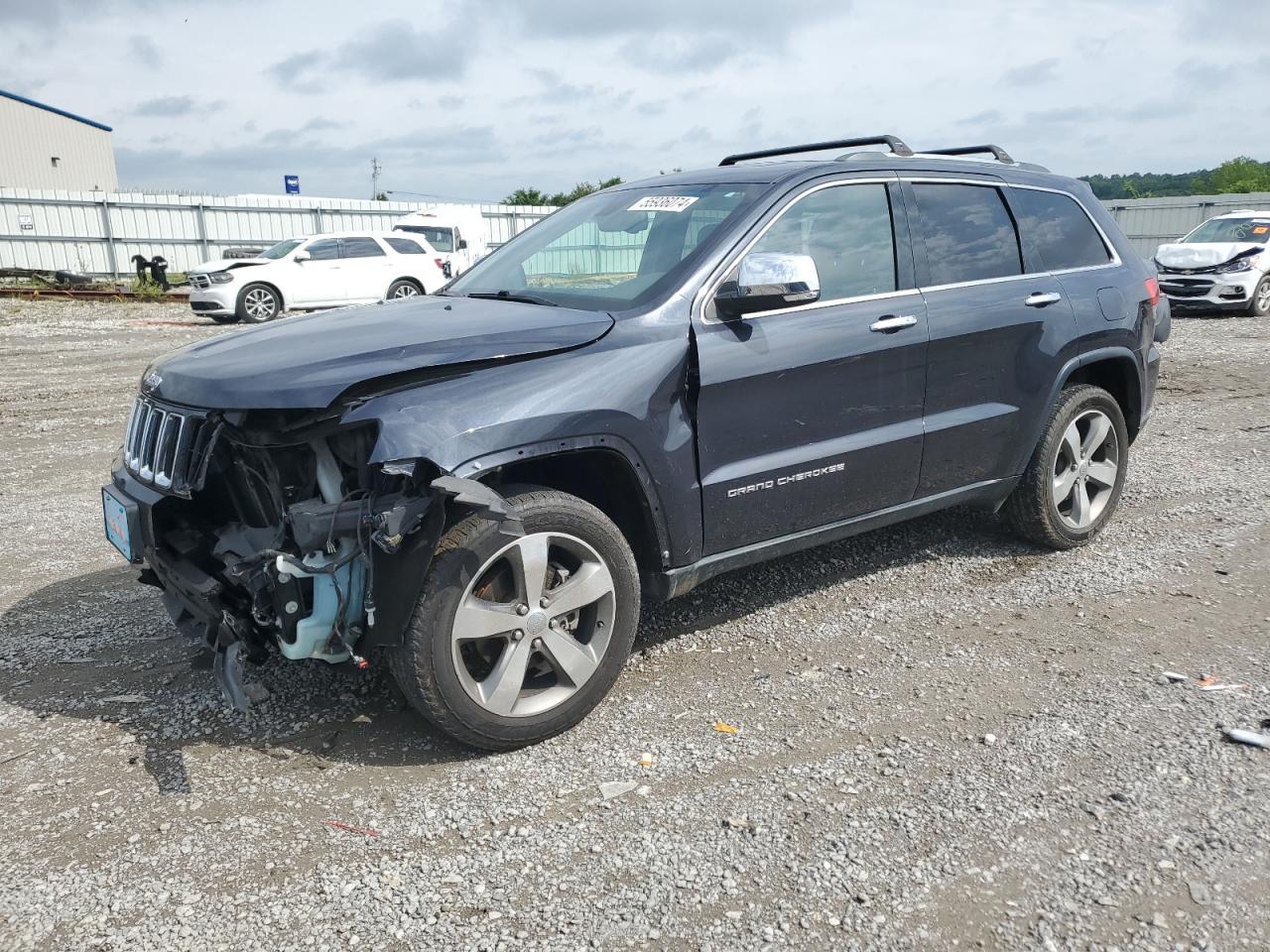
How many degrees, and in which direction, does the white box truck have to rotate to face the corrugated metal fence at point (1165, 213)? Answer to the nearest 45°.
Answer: approximately 135° to its left

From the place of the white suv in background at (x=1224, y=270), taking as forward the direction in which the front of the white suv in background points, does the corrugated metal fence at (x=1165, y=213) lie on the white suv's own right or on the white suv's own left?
on the white suv's own right

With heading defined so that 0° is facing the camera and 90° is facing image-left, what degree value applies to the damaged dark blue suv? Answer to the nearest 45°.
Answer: approximately 45°

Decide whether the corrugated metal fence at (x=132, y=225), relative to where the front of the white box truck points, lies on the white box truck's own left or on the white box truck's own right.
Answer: on the white box truck's own right

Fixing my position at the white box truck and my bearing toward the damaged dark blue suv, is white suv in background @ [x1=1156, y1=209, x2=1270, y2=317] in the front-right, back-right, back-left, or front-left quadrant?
front-left

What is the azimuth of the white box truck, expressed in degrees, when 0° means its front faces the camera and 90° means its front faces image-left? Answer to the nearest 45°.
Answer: approximately 45°

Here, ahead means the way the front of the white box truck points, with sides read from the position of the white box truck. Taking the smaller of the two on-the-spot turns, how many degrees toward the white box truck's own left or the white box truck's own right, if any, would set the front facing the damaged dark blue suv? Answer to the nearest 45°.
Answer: approximately 45° to the white box truck's own left
